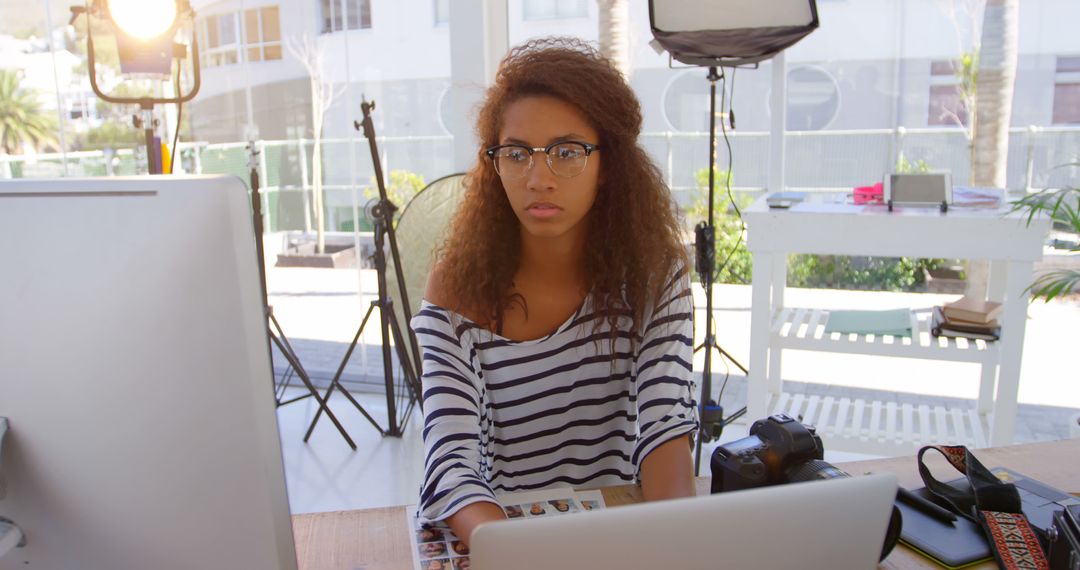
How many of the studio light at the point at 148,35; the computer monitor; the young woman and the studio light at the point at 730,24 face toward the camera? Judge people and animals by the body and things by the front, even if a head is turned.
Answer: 3

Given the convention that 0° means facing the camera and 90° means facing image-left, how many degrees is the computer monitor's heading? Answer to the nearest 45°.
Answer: approximately 180°

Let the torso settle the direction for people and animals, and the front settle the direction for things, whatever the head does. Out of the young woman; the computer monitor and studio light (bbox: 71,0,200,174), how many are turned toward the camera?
2

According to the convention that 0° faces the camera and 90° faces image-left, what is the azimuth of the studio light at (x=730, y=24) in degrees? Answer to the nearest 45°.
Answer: approximately 0°

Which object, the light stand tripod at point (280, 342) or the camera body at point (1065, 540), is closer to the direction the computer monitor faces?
the light stand tripod

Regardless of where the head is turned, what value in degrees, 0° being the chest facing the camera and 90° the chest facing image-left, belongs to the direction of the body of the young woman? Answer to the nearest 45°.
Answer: approximately 0°

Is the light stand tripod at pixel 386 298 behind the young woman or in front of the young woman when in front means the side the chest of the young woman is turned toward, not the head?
behind

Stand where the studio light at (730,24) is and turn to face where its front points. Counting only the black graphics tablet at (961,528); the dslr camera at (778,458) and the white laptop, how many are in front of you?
3

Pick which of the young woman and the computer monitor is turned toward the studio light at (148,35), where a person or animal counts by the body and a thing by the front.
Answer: the computer monitor

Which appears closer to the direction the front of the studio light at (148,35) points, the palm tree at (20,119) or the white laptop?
the white laptop

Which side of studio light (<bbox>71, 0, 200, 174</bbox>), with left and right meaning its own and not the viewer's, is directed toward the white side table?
left
